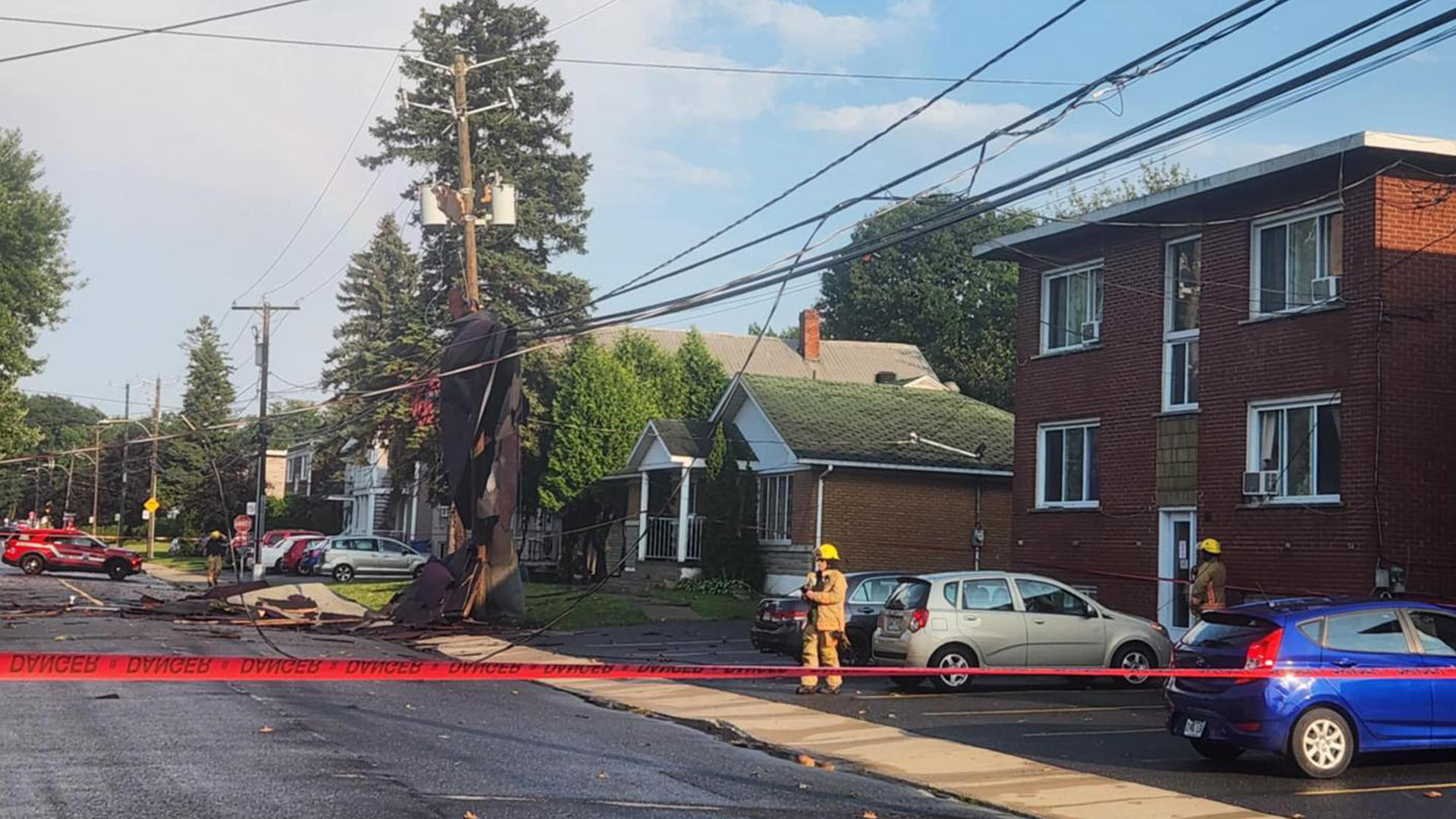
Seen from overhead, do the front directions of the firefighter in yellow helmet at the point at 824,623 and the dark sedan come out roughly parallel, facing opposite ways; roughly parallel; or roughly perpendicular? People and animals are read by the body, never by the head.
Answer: roughly parallel, facing opposite ways

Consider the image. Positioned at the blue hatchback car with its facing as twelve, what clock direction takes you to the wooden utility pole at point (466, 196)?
The wooden utility pole is roughly at 9 o'clock from the blue hatchback car.

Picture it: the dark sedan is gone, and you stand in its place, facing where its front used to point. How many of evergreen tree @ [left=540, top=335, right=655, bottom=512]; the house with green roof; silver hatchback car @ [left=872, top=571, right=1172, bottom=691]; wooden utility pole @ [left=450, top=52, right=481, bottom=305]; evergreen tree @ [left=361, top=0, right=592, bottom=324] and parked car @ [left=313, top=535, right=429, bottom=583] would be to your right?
1

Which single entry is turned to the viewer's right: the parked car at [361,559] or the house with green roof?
the parked car

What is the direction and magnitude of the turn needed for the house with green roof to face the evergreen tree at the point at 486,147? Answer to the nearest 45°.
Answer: approximately 90° to its right

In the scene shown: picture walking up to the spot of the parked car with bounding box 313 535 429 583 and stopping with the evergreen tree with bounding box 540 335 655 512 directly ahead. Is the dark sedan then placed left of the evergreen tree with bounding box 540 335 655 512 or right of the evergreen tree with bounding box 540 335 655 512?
right

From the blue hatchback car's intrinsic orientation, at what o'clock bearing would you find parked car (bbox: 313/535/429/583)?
The parked car is roughly at 9 o'clock from the blue hatchback car.

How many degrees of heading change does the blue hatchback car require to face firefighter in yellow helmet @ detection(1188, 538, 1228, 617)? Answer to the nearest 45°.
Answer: approximately 45° to its left

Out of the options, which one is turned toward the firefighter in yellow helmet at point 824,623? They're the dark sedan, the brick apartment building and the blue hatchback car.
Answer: the brick apartment building

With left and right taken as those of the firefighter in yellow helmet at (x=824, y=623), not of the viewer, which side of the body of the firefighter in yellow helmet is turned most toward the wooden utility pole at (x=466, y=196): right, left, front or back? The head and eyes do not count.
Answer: right

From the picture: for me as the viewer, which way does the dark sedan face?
facing away from the viewer and to the right of the viewer

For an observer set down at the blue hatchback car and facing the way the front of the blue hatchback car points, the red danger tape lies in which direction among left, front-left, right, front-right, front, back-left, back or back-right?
back

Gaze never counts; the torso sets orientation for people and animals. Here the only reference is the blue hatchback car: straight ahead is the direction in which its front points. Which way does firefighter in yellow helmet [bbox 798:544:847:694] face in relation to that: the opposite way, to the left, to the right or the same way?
the opposite way

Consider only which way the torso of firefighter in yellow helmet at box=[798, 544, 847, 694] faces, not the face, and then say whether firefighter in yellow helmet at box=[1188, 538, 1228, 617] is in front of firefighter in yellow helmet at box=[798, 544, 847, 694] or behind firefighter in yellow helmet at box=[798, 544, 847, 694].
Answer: behind

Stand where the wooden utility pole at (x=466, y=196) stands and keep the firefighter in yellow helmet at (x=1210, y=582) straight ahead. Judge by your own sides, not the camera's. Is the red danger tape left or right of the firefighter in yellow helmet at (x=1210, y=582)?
right

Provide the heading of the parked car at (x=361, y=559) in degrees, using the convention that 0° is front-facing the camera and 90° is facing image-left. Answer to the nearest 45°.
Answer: approximately 270°

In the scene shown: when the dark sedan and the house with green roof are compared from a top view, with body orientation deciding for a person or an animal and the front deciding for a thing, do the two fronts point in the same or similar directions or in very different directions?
very different directions

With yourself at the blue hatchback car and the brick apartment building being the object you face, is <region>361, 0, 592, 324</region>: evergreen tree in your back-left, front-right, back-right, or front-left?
front-left

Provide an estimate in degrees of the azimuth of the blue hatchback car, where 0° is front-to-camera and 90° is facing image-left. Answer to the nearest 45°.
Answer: approximately 225°
